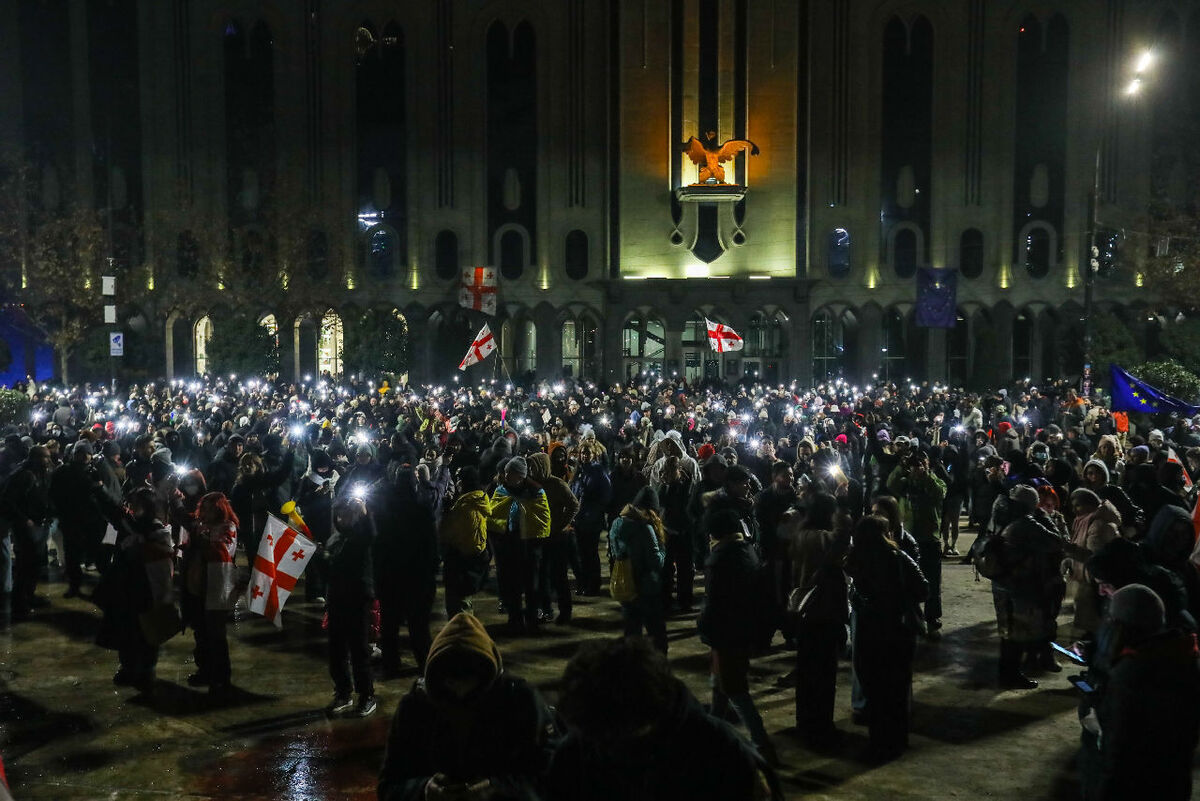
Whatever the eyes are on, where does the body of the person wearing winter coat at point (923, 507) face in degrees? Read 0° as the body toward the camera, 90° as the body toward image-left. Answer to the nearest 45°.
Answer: approximately 0°

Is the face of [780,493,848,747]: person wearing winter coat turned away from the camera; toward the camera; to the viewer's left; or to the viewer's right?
away from the camera

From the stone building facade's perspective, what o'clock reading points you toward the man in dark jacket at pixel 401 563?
The man in dark jacket is roughly at 12 o'clock from the stone building facade.

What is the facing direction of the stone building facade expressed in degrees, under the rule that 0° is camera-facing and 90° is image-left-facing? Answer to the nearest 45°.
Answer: approximately 0°

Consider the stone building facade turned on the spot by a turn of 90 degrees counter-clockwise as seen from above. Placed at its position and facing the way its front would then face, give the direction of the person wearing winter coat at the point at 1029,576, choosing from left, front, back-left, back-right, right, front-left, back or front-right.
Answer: right
